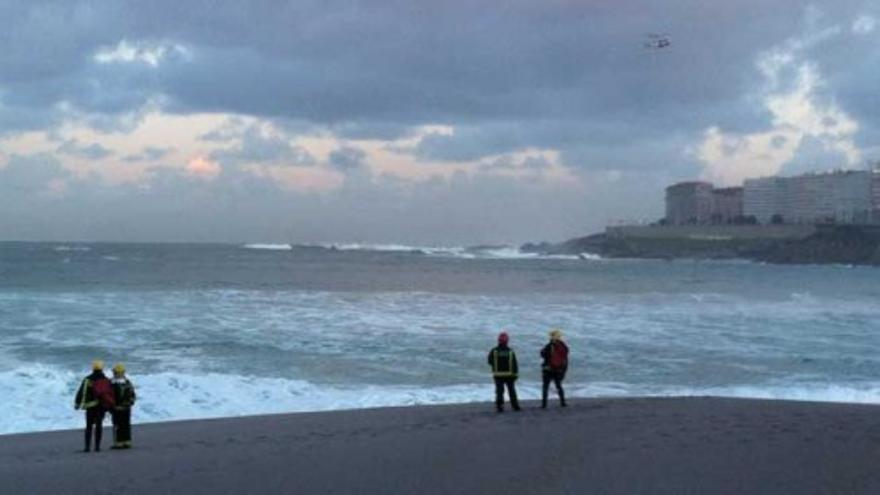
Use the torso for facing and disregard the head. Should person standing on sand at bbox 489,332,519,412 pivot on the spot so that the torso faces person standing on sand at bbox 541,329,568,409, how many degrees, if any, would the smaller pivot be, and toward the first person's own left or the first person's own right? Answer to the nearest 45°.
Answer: approximately 90° to the first person's own right

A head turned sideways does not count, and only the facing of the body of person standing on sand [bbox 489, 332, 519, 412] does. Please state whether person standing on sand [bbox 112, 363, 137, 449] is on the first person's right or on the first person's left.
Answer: on the first person's left

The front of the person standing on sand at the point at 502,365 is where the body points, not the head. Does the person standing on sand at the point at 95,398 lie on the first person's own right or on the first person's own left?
on the first person's own left

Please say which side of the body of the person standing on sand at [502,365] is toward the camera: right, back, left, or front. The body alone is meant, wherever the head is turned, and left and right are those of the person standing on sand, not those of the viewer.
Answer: back
